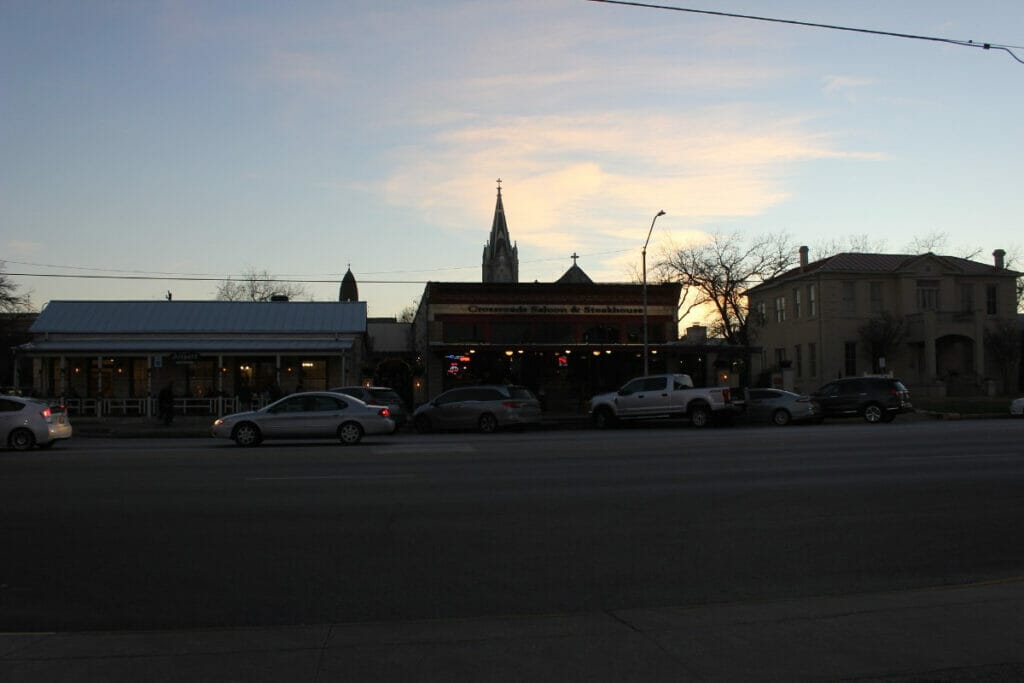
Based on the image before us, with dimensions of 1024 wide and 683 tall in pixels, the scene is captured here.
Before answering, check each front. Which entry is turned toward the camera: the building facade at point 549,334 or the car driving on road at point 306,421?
the building facade

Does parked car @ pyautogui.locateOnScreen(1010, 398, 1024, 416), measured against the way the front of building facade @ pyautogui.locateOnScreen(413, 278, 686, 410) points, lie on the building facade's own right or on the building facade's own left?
on the building facade's own left

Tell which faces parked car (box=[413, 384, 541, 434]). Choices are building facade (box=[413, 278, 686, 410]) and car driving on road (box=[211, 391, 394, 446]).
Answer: the building facade

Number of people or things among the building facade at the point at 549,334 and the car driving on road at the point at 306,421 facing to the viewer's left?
1

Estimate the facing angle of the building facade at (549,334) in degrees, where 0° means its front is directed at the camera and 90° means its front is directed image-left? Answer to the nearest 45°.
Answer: approximately 0°

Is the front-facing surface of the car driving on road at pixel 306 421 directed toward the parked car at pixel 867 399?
no

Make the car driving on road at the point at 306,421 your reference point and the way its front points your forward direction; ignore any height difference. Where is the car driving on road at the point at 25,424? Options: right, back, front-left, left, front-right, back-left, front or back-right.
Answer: front

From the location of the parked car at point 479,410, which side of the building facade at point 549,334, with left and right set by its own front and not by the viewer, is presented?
front

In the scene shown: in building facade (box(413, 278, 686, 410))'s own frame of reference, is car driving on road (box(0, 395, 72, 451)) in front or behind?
in front

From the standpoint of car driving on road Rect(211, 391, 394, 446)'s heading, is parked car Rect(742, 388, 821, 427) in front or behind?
behind

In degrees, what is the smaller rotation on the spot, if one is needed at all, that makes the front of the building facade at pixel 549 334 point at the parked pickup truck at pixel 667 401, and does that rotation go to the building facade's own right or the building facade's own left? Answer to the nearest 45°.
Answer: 0° — it already faces it

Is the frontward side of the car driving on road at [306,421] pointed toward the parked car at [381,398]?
no

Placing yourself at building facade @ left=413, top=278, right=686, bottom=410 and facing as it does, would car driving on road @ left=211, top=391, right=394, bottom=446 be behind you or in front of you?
in front

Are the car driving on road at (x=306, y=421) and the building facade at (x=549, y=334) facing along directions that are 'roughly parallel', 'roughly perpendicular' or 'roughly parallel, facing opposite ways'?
roughly perpendicular

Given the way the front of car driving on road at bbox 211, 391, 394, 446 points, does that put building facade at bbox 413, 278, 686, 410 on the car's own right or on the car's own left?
on the car's own right

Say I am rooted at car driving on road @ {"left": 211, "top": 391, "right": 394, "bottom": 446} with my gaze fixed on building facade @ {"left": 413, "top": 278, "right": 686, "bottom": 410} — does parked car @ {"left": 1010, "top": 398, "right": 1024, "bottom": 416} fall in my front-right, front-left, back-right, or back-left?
front-right

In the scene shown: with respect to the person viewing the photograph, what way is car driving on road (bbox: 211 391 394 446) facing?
facing to the left of the viewer

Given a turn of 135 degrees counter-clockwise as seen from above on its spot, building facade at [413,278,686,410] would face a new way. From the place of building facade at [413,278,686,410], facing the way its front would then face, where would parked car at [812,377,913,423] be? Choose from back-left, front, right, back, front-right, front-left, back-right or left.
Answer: right
